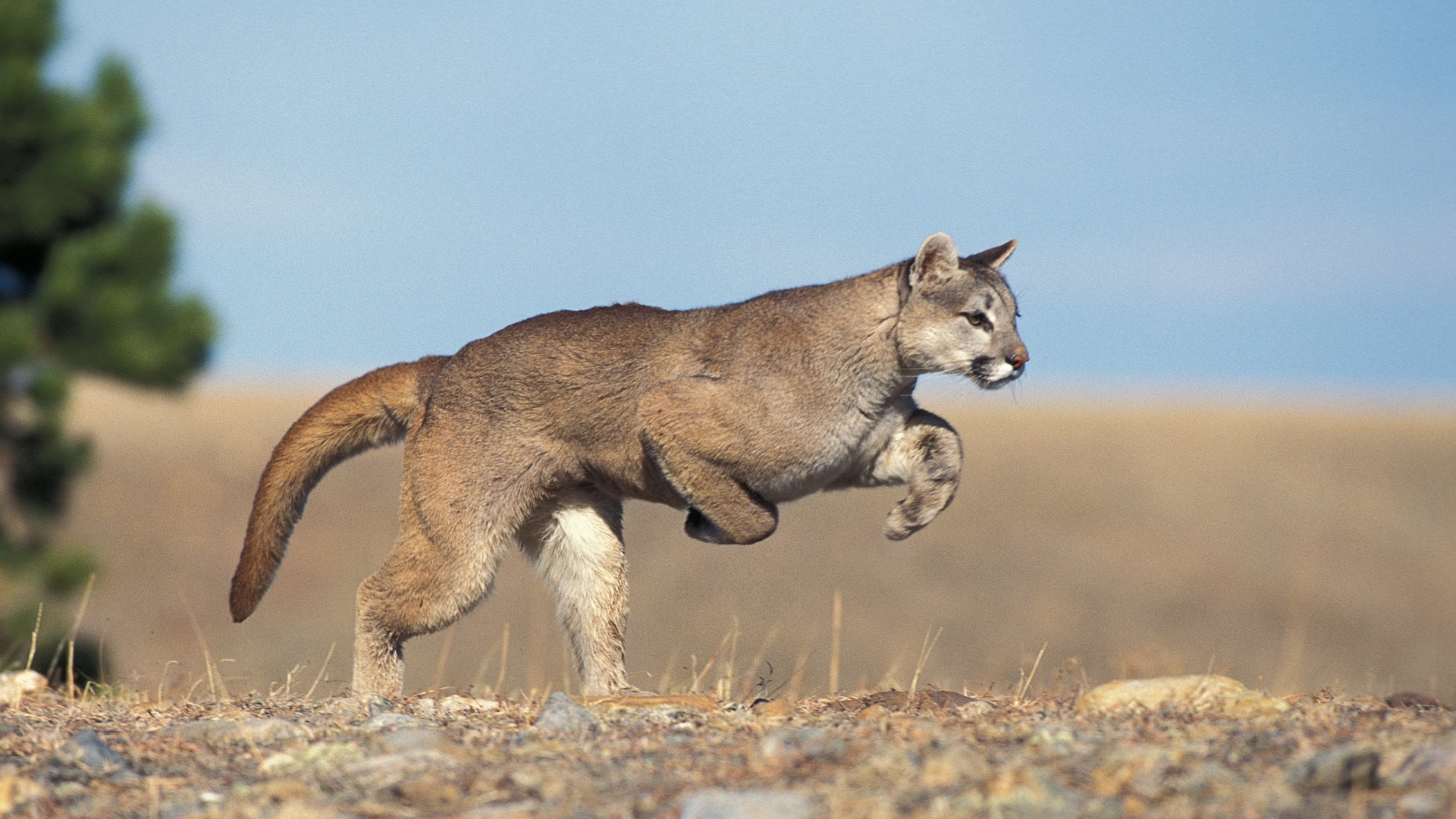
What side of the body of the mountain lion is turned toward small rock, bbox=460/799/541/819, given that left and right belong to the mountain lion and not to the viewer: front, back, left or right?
right

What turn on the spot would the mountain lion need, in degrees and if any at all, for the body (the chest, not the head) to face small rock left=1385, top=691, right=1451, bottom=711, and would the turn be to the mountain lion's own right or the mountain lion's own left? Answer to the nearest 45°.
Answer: approximately 45° to the mountain lion's own right

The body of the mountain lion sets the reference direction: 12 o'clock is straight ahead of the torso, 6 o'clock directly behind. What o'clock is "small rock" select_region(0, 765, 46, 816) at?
The small rock is roughly at 4 o'clock from the mountain lion.

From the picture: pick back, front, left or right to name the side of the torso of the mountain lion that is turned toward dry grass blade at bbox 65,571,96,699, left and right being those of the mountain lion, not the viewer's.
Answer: back

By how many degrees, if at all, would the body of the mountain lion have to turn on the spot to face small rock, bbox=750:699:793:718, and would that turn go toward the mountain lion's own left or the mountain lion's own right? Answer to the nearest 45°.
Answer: approximately 45° to the mountain lion's own right

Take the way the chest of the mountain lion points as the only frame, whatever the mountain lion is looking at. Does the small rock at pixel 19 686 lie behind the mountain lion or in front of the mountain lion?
behind

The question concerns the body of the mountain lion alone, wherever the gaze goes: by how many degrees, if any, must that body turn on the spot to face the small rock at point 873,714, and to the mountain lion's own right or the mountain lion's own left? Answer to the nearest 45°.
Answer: approximately 45° to the mountain lion's own right

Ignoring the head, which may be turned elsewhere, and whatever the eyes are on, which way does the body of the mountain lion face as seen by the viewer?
to the viewer's right

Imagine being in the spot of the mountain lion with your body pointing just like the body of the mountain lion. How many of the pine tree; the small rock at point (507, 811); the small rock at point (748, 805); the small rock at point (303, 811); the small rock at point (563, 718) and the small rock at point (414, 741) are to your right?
5

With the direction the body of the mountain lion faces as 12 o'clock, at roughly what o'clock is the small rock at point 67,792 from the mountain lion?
The small rock is roughly at 4 o'clock from the mountain lion.

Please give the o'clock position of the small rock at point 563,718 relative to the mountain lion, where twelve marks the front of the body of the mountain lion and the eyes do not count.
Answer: The small rock is roughly at 3 o'clock from the mountain lion.
